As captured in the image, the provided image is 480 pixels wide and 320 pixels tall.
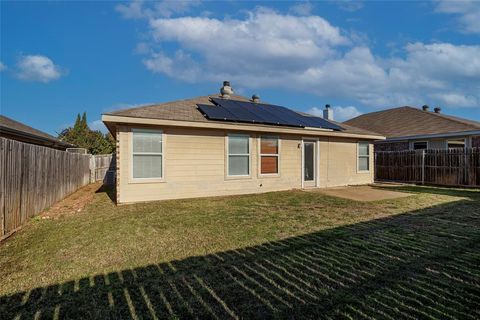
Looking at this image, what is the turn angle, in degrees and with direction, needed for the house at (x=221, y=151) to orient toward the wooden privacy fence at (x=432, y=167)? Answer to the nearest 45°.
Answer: approximately 135° to its right

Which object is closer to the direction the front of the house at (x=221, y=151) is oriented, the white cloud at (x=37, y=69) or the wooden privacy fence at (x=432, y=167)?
the white cloud

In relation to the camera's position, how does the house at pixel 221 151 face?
facing away from the viewer and to the left of the viewer

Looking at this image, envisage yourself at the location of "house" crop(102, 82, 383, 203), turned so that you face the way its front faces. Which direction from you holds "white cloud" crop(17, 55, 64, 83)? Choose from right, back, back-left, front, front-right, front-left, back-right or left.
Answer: front

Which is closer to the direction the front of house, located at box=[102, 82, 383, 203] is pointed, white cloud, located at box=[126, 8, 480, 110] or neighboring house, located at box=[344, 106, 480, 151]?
the white cloud

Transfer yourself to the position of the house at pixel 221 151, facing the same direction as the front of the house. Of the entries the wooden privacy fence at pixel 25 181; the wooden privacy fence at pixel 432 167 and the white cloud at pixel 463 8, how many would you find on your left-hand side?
1

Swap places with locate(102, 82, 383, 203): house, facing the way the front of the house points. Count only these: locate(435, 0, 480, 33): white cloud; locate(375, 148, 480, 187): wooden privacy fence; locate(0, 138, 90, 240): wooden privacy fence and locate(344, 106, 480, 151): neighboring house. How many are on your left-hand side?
1

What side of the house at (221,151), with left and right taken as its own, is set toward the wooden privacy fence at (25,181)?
left
